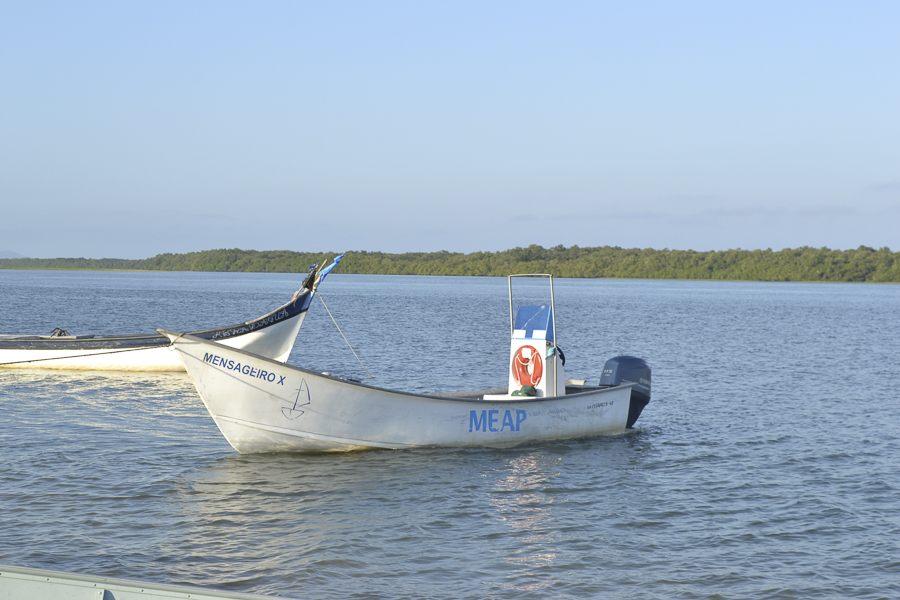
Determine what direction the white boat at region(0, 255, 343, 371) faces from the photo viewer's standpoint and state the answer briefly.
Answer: facing to the right of the viewer

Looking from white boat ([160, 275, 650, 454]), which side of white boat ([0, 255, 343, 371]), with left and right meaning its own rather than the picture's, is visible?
right

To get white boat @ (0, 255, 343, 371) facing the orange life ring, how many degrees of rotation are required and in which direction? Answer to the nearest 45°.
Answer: approximately 45° to its right
